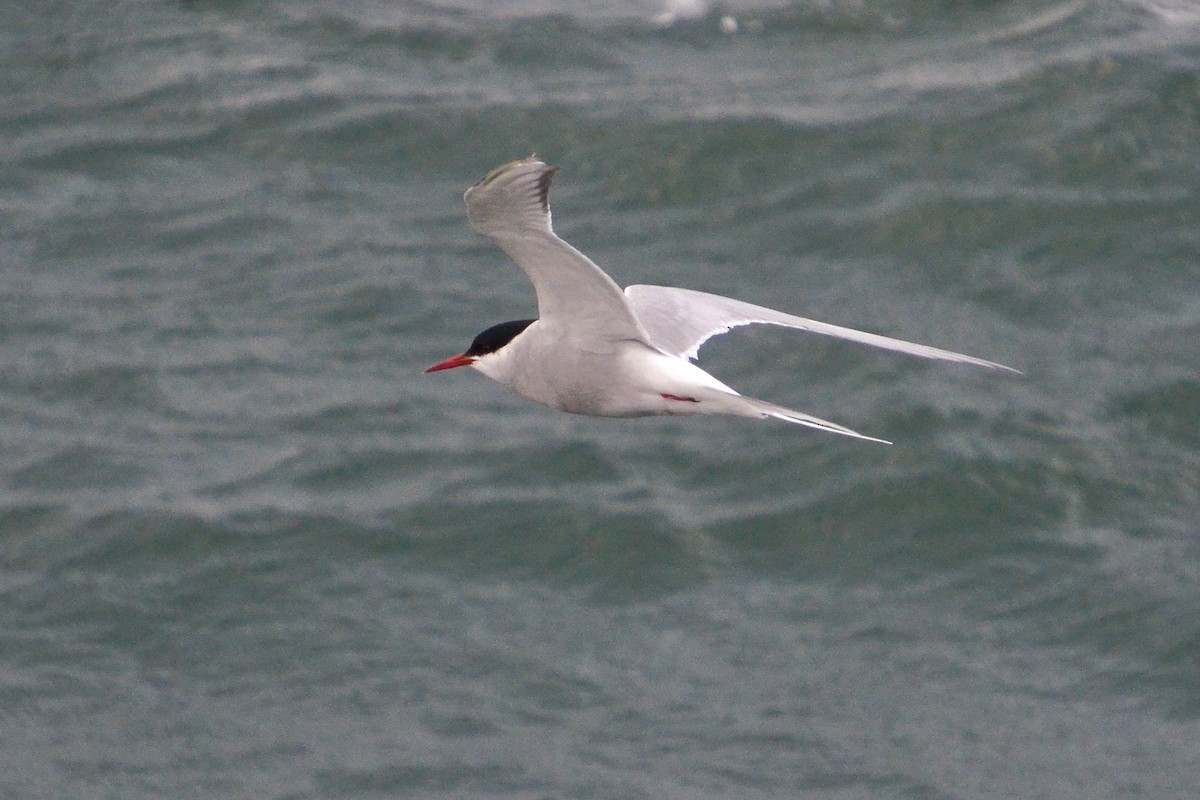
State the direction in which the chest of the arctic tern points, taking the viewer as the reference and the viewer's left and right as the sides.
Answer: facing to the left of the viewer
